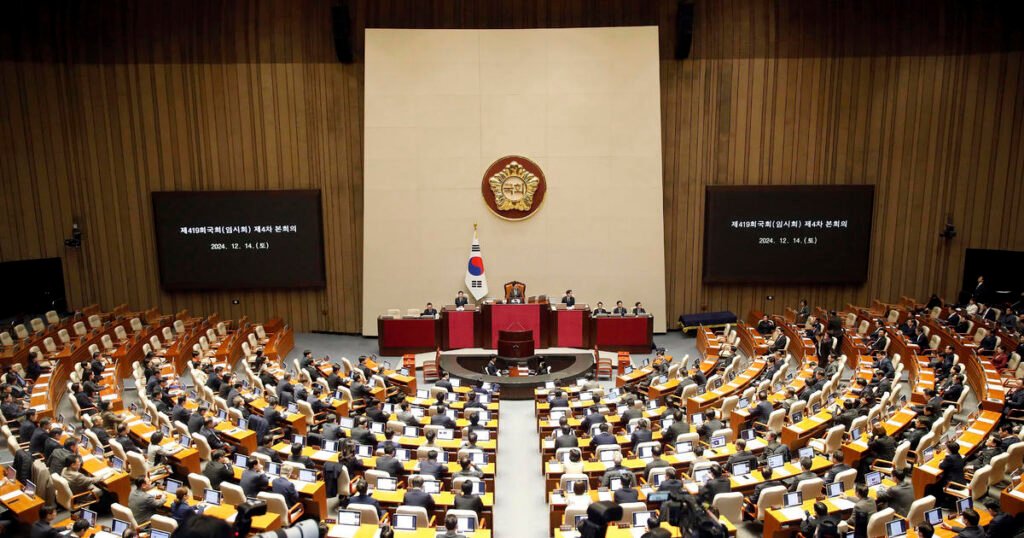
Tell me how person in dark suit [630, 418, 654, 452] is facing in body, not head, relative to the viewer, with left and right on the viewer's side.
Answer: facing away from the viewer

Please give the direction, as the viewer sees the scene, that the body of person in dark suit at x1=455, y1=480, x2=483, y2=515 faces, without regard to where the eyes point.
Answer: away from the camera

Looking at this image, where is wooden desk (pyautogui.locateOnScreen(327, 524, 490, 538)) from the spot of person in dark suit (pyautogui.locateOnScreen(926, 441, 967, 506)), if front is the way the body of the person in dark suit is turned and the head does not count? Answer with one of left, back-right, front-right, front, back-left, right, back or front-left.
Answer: left

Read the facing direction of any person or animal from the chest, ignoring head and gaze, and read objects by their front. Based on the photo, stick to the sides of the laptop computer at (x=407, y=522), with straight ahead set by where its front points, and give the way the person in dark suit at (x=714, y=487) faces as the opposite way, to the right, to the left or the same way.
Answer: the opposite way

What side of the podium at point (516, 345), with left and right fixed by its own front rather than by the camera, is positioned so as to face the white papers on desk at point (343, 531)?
front

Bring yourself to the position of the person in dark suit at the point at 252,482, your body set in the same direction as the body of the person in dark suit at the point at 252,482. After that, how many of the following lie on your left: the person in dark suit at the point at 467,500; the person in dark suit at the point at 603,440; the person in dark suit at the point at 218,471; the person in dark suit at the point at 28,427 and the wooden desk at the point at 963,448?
2

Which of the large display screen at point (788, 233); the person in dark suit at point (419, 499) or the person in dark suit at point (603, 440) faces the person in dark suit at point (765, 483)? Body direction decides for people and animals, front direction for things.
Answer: the large display screen

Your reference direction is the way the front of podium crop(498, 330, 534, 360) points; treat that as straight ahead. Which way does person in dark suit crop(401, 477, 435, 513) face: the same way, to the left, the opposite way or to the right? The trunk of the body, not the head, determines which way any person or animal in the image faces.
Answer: the opposite way

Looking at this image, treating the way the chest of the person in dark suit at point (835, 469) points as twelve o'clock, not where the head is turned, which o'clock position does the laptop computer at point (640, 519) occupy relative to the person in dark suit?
The laptop computer is roughly at 9 o'clock from the person in dark suit.

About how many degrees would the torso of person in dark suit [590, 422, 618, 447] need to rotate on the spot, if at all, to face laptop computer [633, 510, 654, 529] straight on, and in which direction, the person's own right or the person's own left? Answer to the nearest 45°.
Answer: approximately 180°

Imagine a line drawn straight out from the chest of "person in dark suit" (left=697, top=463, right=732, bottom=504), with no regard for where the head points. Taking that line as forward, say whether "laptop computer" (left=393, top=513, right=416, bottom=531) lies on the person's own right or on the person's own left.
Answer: on the person's own left

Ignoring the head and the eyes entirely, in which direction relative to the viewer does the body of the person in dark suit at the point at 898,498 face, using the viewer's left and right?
facing away from the viewer and to the left of the viewer

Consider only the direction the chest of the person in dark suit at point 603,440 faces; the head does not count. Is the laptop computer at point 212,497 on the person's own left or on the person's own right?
on the person's own left

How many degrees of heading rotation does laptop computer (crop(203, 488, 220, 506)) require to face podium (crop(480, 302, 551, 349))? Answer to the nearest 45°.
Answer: approximately 180°

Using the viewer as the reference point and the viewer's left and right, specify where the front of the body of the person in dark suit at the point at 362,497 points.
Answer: facing away from the viewer

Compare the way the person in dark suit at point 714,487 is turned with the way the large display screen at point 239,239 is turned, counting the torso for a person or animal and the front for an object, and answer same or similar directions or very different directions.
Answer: very different directions

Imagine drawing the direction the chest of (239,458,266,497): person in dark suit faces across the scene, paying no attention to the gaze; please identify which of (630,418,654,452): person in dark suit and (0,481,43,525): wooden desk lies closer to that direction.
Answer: the person in dark suit
